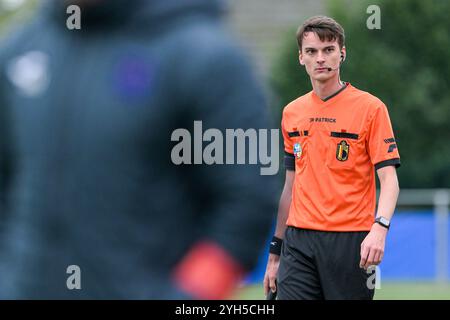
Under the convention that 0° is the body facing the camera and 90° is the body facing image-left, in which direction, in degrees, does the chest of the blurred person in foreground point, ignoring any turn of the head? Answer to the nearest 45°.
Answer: approximately 45°

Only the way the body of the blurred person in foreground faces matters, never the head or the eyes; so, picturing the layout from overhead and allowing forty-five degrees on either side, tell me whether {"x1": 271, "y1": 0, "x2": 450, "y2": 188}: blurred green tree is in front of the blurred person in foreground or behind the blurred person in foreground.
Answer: behind
